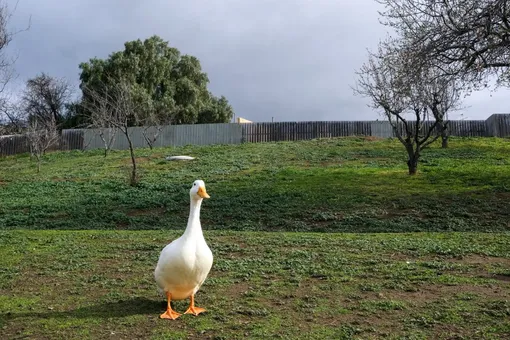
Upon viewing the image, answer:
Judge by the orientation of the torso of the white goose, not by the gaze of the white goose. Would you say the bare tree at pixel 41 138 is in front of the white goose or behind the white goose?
behind

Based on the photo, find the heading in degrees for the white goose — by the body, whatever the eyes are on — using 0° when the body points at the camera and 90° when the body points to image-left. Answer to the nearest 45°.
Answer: approximately 315°

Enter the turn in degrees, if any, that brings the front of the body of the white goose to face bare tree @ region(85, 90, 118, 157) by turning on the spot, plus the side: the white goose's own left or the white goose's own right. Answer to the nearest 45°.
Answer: approximately 135° to the white goose's own left

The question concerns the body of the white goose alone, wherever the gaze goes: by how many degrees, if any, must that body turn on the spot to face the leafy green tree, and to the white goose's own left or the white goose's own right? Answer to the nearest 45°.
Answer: approximately 135° to the white goose's own left
